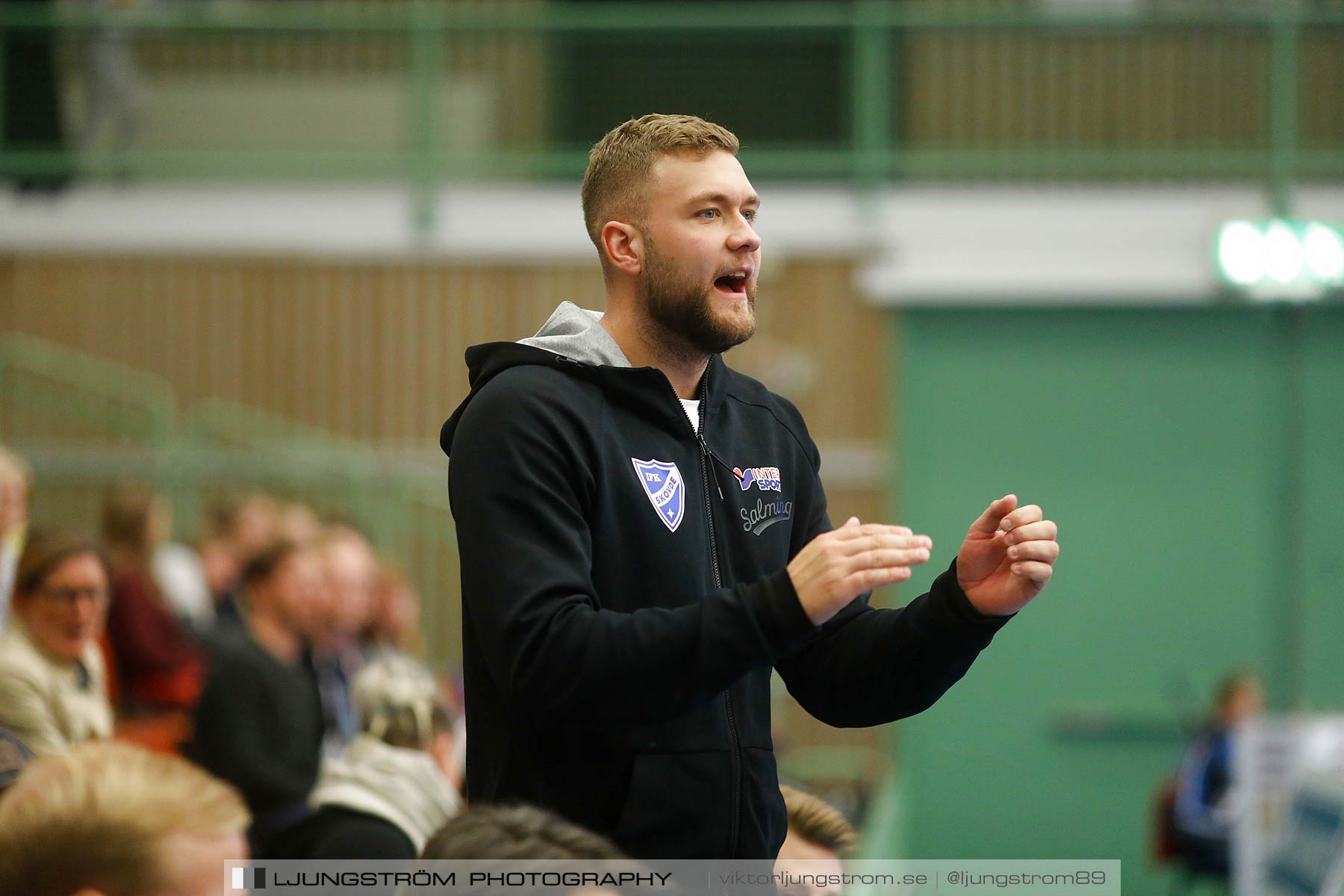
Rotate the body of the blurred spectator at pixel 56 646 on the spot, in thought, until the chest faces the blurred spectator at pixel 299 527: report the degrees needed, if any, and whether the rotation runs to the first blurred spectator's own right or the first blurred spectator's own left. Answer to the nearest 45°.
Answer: approximately 135° to the first blurred spectator's own left

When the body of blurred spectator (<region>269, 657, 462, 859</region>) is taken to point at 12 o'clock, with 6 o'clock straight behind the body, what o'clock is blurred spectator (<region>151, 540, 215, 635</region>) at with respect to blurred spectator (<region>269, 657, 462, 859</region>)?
blurred spectator (<region>151, 540, 215, 635</region>) is roughly at 10 o'clock from blurred spectator (<region>269, 657, 462, 859</region>).

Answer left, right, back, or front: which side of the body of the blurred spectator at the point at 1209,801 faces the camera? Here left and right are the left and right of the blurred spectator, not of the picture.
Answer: right

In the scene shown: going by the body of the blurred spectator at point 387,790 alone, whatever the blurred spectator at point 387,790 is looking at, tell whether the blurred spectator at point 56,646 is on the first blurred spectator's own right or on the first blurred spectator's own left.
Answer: on the first blurred spectator's own left

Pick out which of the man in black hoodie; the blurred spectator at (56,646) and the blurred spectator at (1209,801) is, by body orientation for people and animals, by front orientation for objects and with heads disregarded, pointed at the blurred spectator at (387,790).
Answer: the blurred spectator at (56,646)

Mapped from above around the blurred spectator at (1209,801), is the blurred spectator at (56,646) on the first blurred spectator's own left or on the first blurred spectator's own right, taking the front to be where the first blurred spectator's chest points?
on the first blurred spectator's own right

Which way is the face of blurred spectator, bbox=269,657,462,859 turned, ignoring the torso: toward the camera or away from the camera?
away from the camera
